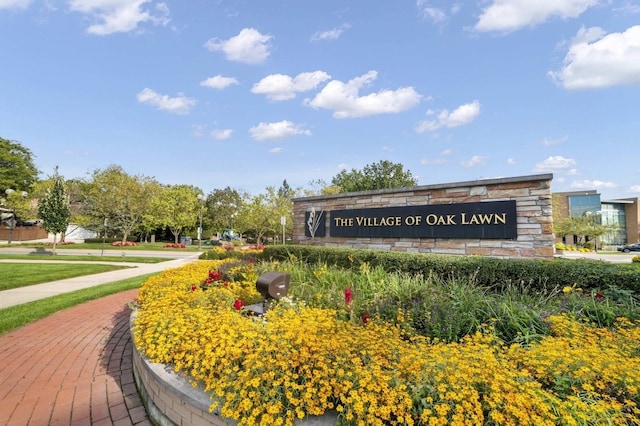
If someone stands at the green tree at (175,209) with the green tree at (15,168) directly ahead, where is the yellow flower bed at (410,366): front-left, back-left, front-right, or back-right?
back-left

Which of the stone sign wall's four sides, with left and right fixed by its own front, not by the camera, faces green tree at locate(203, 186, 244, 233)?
right

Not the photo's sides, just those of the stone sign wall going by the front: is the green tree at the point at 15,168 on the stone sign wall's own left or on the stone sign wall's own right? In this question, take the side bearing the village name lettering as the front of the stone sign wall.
on the stone sign wall's own right

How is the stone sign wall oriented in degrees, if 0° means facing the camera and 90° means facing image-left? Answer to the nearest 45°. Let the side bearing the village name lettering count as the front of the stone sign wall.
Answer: approximately 45°

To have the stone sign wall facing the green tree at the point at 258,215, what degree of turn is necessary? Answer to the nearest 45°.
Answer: approximately 90° to its right

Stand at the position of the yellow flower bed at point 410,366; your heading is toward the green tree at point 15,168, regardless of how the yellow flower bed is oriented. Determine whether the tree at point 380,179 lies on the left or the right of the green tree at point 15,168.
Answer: right

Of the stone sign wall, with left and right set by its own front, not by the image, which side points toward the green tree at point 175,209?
right

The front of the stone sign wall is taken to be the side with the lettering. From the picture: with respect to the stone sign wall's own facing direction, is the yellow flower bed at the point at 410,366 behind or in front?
in front

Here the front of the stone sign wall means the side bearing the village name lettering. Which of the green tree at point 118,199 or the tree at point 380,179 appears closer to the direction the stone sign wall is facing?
the green tree
